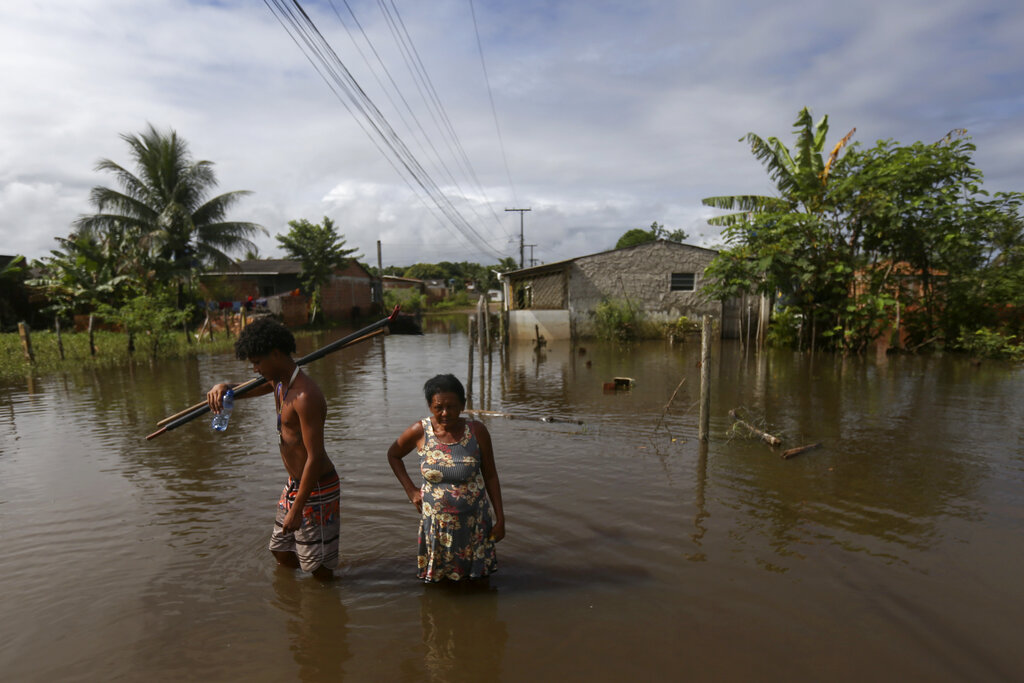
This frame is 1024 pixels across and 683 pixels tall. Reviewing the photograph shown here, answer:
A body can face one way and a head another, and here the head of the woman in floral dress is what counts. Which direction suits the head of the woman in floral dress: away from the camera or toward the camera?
toward the camera

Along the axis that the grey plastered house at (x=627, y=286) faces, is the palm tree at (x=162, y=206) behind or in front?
in front

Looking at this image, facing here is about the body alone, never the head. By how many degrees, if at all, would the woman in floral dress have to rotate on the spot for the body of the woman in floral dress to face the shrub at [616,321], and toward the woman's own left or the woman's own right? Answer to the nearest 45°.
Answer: approximately 180°

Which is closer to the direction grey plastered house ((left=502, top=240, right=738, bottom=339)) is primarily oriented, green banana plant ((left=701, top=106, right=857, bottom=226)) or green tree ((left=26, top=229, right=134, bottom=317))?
the green tree

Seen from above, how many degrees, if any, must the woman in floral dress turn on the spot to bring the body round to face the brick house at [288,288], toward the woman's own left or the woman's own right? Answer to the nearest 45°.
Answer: approximately 180°

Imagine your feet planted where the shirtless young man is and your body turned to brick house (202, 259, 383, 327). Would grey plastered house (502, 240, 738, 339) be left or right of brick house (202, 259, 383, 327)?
right

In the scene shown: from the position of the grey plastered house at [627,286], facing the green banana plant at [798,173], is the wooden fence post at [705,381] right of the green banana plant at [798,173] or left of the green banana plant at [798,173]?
right

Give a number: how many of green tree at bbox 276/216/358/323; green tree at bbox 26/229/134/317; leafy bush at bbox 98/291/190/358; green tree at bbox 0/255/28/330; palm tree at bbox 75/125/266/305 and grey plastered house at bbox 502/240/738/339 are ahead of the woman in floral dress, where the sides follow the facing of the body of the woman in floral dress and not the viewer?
0

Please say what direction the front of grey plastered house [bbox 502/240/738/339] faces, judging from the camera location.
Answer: facing to the left of the viewer

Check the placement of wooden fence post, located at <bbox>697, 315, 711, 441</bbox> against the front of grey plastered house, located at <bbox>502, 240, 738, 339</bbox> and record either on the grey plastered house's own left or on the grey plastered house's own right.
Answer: on the grey plastered house's own left

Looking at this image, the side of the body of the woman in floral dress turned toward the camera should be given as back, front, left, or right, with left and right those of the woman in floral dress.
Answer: front

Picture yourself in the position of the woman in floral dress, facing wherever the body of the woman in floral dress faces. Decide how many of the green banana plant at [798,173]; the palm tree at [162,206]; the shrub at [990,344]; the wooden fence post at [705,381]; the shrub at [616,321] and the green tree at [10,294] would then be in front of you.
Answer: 0

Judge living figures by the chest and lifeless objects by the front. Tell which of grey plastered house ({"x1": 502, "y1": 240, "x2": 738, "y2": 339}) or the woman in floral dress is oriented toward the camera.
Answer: the woman in floral dress

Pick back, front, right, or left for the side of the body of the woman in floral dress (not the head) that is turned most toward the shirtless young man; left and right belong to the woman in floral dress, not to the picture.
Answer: right

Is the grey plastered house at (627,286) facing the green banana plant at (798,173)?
no

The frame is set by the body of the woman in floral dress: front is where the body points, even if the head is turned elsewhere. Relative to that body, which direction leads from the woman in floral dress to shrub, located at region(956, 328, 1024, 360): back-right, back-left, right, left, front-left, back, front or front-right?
back-left
